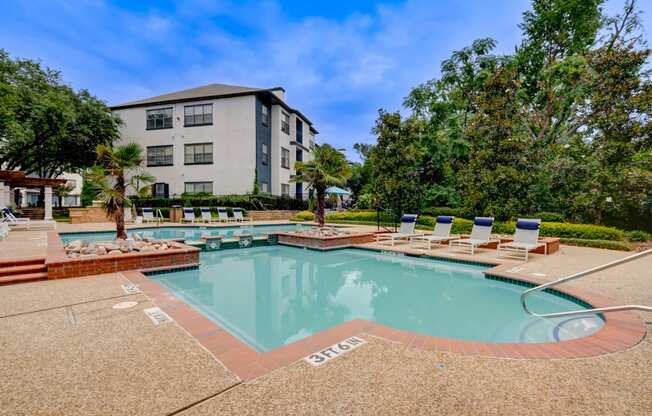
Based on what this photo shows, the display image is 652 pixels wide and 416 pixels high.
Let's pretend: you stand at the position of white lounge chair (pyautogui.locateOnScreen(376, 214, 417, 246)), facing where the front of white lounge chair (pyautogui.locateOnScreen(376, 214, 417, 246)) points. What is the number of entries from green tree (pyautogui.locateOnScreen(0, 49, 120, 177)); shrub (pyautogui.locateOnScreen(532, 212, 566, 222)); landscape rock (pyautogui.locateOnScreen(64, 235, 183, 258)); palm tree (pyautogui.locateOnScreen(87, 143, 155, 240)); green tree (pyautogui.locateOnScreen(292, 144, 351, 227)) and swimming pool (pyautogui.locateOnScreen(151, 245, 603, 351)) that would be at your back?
1

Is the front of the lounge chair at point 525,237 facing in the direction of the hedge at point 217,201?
no

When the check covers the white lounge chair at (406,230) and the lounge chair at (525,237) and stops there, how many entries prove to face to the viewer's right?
0

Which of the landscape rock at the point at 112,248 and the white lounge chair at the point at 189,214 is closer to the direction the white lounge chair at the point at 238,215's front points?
the landscape rock

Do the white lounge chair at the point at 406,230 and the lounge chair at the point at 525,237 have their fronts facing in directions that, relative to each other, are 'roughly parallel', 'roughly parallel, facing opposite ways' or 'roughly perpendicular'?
roughly parallel

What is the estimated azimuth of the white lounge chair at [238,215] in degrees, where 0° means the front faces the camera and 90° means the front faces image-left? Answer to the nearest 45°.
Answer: approximately 315°

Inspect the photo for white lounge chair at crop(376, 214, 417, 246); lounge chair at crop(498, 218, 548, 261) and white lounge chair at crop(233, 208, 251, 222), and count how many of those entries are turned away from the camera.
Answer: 0

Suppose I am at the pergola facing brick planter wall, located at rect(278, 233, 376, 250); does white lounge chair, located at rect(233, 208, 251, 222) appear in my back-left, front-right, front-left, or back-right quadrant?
front-left

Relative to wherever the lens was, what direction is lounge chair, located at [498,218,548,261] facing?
facing the viewer and to the left of the viewer

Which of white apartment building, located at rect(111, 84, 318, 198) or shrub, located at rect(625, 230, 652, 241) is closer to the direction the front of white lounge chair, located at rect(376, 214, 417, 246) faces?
the white apartment building

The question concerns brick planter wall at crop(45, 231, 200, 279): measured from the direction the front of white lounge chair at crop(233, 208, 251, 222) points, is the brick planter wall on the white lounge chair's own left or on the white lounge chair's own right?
on the white lounge chair's own right
